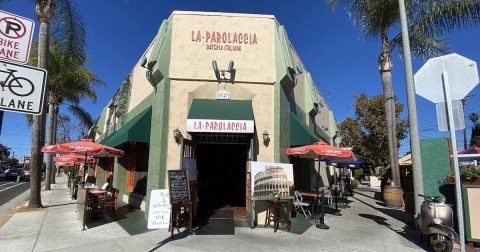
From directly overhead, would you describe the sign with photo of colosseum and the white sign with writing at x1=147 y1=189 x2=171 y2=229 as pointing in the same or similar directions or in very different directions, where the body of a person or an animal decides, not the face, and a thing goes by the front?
same or similar directions

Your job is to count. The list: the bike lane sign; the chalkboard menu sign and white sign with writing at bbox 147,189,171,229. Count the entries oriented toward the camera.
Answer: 3

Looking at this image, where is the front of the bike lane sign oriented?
toward the camera

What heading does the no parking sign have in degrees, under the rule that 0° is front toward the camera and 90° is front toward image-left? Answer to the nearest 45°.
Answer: approximately 0°

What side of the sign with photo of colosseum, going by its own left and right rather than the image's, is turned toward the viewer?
front

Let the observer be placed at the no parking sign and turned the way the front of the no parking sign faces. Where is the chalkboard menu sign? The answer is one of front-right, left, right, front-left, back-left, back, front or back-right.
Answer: back-left

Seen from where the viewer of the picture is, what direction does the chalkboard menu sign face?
facing the viewer

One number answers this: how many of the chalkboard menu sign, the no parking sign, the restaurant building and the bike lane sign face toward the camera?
4

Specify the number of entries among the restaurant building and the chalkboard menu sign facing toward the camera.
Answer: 2

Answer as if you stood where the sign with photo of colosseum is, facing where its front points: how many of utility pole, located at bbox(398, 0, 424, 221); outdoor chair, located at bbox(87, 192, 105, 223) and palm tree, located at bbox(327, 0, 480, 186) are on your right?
1

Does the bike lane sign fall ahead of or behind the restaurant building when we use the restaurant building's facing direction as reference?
ahead

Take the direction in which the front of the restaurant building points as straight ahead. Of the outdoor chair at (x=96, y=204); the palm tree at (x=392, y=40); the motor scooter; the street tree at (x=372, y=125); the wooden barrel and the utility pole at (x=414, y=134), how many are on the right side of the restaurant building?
1

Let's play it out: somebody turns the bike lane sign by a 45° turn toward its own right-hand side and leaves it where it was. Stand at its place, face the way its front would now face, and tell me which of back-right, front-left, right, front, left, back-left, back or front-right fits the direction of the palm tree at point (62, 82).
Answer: back-right

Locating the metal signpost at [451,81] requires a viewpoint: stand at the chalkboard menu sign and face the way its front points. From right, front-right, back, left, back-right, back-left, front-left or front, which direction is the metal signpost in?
front-left
